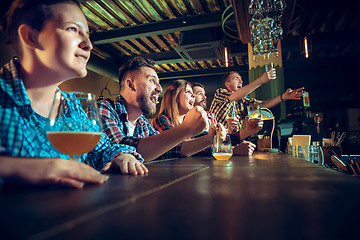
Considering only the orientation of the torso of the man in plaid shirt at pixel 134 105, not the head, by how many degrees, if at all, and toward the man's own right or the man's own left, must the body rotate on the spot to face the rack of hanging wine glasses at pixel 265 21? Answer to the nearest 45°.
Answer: approximately 45° to the man's own left

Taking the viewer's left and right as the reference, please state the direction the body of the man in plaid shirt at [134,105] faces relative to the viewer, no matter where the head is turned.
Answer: facing the viewer and to the right of the viewer

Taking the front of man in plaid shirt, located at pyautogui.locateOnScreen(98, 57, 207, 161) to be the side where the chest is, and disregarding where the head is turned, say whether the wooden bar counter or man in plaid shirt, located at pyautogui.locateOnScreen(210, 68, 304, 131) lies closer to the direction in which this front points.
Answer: the wooden bar counter

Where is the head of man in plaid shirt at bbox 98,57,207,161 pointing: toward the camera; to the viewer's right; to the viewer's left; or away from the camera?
to the viewer's right

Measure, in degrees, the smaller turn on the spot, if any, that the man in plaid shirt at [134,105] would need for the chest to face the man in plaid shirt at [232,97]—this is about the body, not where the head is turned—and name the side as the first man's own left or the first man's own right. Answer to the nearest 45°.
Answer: approximately 90° to the first man's own left
